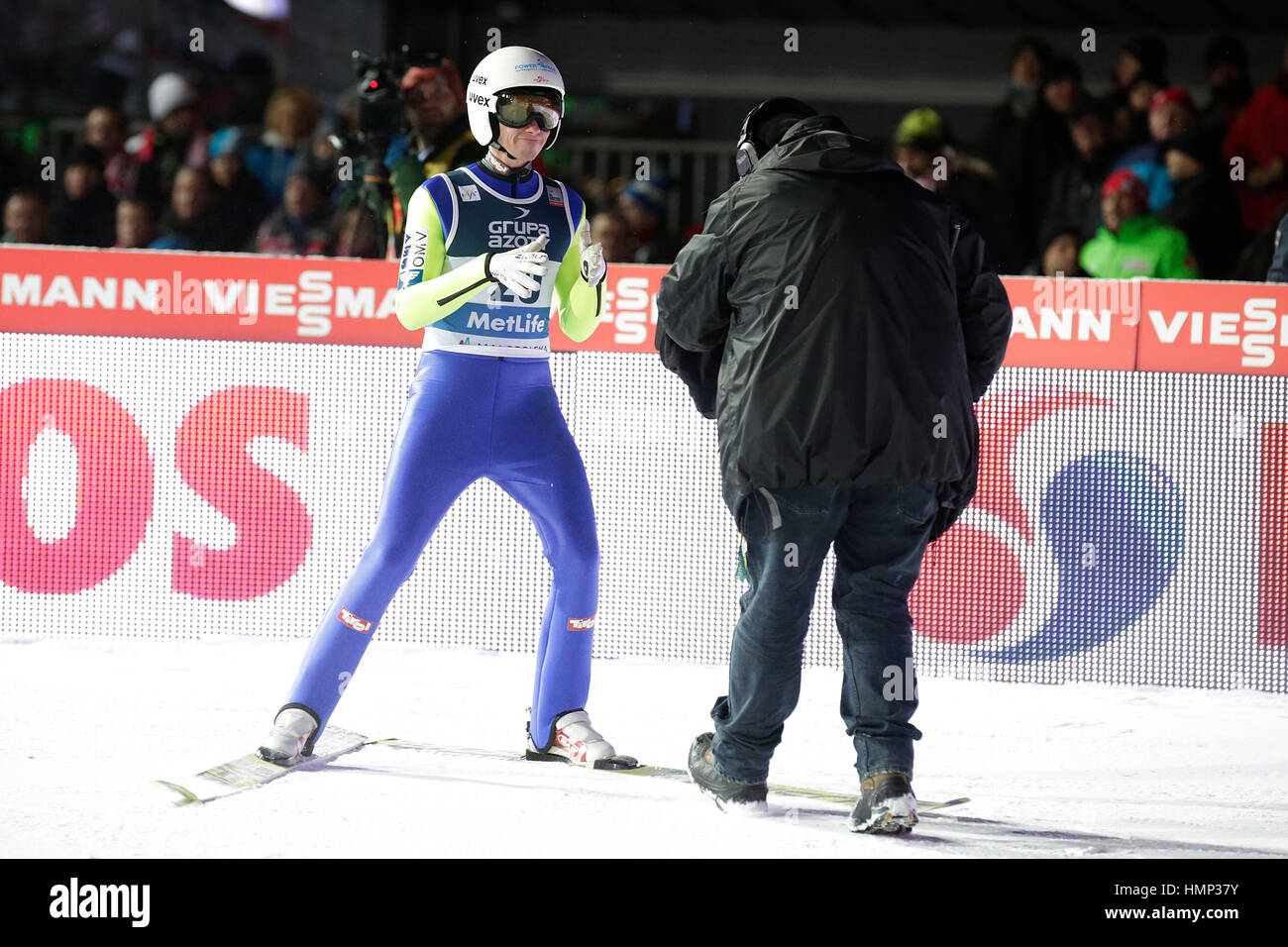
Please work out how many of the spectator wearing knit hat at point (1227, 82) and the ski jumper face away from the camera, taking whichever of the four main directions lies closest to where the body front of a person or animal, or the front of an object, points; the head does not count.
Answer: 0

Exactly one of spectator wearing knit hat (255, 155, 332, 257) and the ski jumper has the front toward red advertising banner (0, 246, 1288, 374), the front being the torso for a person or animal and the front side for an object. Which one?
the spectator wearing knit hat

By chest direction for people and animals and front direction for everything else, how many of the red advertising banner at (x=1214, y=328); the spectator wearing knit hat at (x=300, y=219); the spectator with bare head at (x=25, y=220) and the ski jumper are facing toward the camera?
4

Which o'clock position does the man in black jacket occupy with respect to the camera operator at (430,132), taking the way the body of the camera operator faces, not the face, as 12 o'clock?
The man in black jacket is roughly at 10 o'clock from the camera operator.

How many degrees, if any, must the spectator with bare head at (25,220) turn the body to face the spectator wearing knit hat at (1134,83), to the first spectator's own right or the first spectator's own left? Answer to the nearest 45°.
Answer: approximately 90° to the first spectator's own left

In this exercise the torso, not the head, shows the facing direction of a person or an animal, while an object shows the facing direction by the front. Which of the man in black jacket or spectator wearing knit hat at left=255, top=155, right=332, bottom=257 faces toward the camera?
the spectator wearing knit hat

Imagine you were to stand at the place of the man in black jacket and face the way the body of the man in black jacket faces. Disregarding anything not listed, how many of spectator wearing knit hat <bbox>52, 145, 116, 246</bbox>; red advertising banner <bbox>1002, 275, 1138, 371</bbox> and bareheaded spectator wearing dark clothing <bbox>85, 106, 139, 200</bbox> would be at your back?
0

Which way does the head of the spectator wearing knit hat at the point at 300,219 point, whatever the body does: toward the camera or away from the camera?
toward the camera

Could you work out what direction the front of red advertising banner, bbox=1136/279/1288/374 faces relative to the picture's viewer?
facing the viewer

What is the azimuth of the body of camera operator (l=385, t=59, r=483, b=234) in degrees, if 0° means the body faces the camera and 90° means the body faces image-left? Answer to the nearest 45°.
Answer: approximately 45°

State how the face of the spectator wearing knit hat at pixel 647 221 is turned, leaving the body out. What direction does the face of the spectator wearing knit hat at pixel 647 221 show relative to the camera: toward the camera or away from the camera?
toward the camera

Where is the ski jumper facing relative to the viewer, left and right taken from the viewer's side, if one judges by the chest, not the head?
facing the viewer

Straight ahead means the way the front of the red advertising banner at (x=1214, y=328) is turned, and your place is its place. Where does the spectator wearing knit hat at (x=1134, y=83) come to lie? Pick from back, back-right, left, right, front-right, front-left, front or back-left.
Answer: back

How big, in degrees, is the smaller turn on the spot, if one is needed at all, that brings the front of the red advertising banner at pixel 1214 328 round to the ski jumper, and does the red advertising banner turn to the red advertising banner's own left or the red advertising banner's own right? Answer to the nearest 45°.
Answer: approximately 45° to the red advertising banner's own right

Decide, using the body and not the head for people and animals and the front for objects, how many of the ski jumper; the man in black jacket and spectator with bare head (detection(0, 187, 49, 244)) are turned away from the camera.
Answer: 1

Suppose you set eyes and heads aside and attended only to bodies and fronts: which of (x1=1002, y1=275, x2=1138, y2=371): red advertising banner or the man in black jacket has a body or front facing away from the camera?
the man in black jacket

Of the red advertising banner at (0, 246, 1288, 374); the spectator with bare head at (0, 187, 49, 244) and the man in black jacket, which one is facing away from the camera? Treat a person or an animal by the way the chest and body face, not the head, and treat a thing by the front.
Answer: the man in black jacket

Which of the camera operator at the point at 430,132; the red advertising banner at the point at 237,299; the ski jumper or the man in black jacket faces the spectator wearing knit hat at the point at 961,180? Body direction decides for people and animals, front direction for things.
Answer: the man in black jacket
